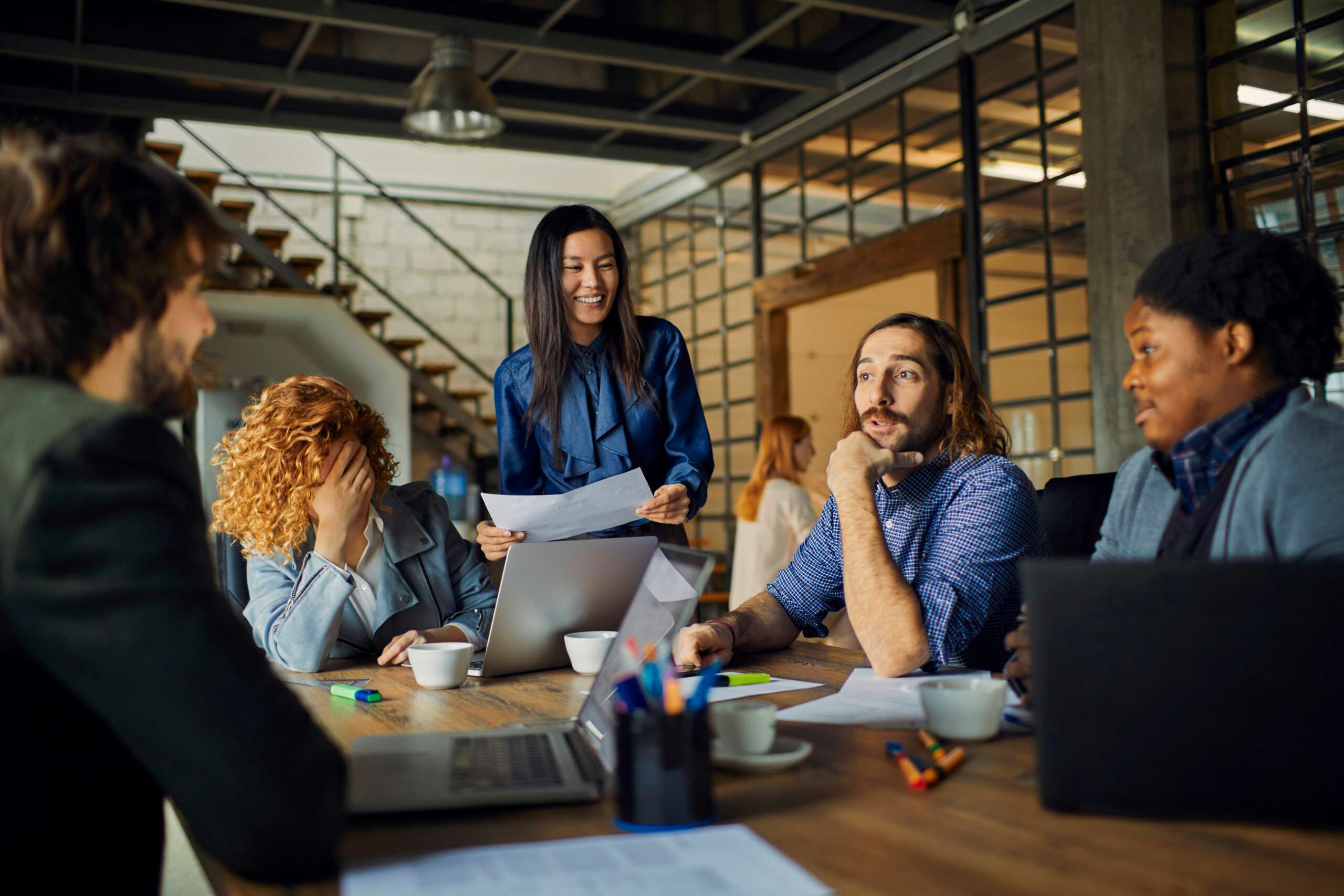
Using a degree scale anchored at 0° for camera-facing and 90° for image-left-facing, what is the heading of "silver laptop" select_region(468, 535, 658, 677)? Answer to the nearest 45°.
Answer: approximately 135°

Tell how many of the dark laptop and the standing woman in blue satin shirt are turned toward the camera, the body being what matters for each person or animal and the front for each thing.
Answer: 1

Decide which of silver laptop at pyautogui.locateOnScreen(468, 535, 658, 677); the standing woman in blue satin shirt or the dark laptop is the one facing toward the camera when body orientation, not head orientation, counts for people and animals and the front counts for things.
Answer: the standing woman in blue satin shirt

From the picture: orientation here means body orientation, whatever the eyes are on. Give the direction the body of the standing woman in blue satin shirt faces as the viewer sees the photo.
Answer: toward the camera

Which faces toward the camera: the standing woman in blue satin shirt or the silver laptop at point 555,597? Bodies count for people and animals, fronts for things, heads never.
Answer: the standing woman in blue satin shirt

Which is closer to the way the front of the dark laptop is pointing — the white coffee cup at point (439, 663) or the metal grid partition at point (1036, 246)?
the metal grid partition

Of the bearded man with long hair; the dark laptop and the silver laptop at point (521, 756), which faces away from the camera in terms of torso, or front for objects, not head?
the dark laptop

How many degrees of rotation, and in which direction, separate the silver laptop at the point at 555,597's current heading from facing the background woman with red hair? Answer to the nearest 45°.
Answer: approximately 45° to its right

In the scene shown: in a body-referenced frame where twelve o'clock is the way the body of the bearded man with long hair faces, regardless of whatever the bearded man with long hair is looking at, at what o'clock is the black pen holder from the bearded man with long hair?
The black pen holder is roughly at 11 o'clock from the bearded man with long hair.

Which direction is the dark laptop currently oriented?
away from the camera

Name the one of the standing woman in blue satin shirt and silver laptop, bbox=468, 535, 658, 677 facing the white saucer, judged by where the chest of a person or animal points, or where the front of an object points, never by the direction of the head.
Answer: the standing woman in blue satin shirt

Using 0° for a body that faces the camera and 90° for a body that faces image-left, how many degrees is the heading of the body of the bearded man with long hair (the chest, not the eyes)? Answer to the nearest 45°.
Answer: approximately 45°

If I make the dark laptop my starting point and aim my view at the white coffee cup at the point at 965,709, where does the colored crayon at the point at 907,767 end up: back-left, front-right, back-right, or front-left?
front-left

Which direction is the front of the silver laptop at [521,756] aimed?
to the viewer's left

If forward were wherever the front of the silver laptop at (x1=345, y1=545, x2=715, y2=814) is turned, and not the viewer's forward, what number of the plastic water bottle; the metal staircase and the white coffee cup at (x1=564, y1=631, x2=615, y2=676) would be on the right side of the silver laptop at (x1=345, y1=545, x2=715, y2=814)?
3

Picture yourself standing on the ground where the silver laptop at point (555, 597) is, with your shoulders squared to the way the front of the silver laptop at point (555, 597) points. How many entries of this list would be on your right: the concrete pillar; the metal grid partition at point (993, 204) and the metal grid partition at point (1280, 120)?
3

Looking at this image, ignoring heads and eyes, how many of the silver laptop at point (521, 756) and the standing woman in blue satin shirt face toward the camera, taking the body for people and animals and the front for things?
1

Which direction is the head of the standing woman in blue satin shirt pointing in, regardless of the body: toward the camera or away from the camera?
toward the camera

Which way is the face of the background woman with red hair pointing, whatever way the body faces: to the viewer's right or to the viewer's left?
to the viewer's right
